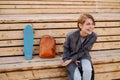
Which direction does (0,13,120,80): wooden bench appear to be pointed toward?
toward the camera

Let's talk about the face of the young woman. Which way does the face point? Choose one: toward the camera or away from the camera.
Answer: toward the camera
